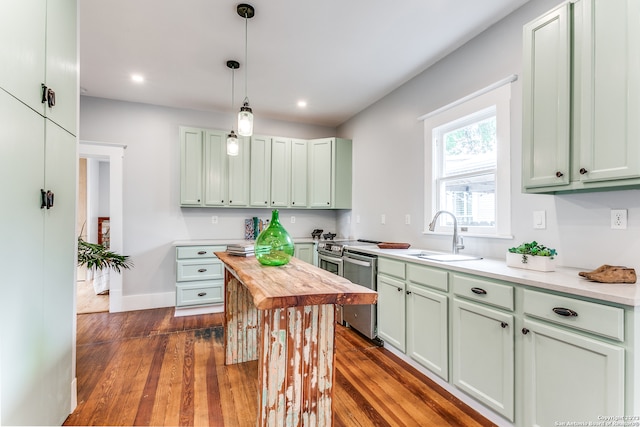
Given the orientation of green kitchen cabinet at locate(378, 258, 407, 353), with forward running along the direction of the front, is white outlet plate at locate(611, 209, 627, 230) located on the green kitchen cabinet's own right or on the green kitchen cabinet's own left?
on the green kitchen cabinet's own left

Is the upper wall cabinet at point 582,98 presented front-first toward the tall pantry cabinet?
yes

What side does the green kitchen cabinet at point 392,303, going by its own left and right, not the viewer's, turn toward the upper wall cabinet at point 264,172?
right

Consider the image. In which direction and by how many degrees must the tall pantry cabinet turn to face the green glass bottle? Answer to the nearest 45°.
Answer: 0° — it already faces it

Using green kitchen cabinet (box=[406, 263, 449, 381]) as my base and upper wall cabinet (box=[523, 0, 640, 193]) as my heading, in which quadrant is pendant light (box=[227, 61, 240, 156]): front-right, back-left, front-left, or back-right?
back-right

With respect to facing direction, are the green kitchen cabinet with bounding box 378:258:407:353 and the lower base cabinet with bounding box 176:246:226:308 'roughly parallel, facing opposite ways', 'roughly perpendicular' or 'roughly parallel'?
roughly perpendicular

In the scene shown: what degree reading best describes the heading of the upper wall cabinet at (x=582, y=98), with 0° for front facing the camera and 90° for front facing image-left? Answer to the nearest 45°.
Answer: approximately 45°

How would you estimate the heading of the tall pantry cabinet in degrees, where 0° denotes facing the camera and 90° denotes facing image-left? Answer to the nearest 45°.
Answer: approximately 315°

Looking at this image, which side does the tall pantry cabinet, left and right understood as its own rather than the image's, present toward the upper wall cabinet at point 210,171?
left

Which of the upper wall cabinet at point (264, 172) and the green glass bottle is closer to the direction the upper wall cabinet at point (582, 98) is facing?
the green glass bottle

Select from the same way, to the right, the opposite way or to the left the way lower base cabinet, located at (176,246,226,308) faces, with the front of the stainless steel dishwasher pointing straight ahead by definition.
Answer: to the left

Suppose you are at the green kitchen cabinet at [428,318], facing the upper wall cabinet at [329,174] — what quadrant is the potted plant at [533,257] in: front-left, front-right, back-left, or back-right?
back-right

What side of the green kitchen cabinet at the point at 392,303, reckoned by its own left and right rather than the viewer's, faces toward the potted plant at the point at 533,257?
left
